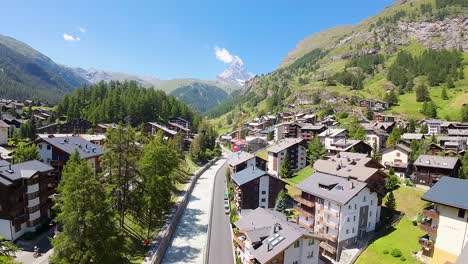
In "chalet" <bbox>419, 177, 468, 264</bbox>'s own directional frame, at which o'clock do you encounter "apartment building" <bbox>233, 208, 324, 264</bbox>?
The apartment building is roughly at 11 o'clock from the chalet.

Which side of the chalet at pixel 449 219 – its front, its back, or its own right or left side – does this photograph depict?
left
